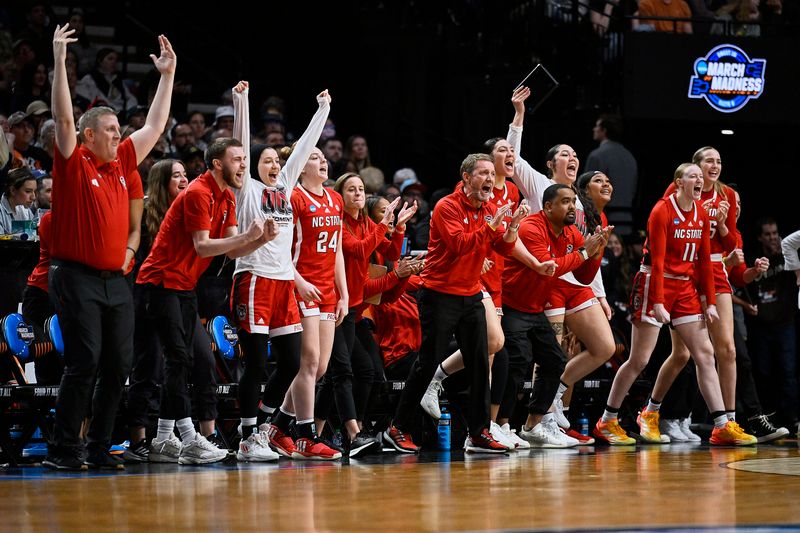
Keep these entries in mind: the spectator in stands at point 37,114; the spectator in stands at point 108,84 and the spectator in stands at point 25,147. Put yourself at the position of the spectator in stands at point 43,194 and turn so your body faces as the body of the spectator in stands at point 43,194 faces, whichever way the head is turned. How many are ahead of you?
0

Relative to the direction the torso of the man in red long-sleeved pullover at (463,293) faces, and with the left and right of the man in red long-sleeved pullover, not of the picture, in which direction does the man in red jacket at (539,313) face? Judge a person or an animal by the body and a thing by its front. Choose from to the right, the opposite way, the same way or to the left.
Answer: the same way

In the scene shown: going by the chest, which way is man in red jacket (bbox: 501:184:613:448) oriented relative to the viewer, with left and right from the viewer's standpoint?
facing the viewer and to the right of the viewer

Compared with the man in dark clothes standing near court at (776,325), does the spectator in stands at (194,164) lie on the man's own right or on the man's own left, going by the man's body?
on the man's own right

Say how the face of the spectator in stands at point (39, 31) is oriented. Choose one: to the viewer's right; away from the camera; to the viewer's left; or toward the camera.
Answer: toward the camera

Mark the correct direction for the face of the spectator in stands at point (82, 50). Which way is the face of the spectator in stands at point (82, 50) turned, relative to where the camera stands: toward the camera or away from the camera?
toward the camera

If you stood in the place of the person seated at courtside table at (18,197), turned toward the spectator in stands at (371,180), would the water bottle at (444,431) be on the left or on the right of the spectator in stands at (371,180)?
right

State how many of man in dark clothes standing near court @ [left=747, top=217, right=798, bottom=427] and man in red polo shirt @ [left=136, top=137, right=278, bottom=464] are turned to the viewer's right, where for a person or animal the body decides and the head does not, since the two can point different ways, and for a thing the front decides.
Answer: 1

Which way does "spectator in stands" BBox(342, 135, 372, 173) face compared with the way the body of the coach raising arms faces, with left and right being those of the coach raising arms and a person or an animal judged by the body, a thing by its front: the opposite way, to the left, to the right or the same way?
the same way

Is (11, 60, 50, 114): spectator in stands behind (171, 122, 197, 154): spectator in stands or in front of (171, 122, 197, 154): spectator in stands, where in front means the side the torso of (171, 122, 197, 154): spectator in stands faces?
behind

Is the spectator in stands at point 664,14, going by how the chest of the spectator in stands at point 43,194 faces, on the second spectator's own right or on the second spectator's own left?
on the second spectator's own left

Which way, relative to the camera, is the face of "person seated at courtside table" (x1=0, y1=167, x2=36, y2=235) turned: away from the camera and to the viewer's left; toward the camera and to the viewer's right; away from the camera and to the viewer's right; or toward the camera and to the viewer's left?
toward the camera and to the viewer's right

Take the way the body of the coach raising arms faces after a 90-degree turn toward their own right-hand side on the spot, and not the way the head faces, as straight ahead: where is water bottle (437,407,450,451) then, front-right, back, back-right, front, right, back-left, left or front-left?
back

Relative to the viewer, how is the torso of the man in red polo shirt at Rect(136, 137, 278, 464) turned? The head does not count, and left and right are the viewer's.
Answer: facing to the right of the viewer

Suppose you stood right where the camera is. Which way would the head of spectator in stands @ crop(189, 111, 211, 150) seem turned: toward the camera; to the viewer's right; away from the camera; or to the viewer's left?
toward the camera

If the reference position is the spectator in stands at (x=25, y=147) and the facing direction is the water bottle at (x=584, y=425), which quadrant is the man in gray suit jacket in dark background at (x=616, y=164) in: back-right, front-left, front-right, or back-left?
front-left
